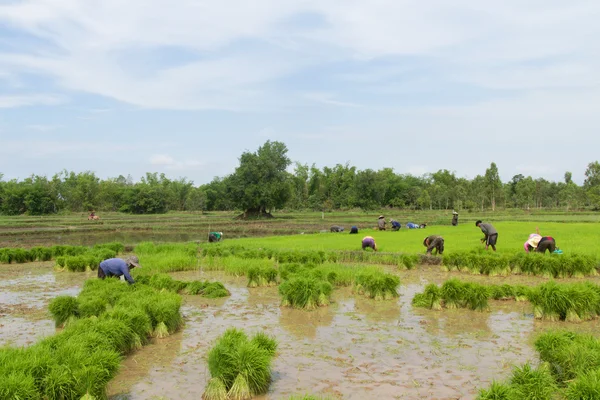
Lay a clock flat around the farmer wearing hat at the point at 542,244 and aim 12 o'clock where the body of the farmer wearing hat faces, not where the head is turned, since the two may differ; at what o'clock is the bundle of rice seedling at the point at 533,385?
The bundle of rice seedling is roughly at 9 o'clock from the farmer wearing hat.

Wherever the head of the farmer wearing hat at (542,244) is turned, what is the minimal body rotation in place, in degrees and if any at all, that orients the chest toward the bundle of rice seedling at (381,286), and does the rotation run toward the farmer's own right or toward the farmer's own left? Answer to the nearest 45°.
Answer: approximately 45° to the farmer's own left

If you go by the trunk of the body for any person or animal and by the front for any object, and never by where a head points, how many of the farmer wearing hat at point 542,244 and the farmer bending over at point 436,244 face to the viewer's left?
2

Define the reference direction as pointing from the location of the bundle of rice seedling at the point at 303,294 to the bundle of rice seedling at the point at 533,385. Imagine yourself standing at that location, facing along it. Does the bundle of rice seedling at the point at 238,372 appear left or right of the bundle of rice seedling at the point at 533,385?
right

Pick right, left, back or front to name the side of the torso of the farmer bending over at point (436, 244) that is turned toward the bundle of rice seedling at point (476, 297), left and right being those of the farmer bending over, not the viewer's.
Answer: left

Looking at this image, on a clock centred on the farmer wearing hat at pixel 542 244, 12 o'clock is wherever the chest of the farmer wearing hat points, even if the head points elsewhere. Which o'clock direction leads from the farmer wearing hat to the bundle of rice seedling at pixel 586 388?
The bundle of rice seedling is roughly at 9 o'clock from the farmer wearing hat.

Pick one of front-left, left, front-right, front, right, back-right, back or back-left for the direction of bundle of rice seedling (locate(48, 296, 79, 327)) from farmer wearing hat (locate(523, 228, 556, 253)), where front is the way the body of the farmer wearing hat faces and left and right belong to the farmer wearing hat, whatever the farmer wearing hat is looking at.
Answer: front-left

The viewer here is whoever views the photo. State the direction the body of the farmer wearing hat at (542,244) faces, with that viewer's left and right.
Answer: facing to the left of the viewer

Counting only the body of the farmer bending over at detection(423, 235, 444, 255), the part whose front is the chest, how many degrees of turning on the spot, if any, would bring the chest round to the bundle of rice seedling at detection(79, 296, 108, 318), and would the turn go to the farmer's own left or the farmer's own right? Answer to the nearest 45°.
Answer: approximately 45° to the farmer's own left

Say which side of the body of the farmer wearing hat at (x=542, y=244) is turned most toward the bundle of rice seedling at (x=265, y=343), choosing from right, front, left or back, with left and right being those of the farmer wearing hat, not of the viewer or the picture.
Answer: left

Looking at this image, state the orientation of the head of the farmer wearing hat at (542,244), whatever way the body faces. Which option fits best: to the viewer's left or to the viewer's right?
to the viewer's left

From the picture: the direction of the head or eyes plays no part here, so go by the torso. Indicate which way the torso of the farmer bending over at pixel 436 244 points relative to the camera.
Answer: to the viewer's left

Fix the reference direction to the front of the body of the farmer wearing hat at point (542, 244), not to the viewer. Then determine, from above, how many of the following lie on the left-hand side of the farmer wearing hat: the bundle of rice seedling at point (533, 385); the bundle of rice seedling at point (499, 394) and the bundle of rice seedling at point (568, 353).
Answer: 3

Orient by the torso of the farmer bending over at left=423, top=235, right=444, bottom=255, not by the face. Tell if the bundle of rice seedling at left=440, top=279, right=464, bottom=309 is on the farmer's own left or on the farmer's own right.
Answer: on the farmer's own left
